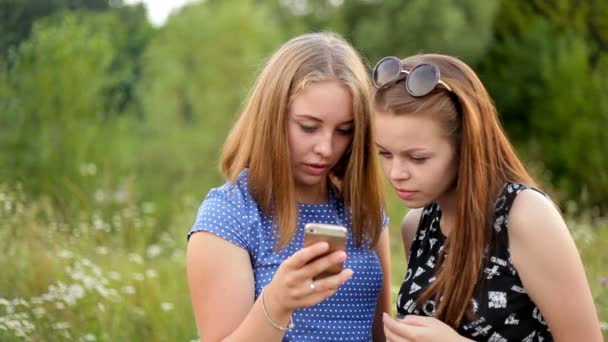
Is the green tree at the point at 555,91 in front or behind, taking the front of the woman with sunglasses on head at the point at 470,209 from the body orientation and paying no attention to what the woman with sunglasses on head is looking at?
behind

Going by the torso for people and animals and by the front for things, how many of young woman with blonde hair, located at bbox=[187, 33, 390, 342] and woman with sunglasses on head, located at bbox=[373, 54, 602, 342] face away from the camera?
0

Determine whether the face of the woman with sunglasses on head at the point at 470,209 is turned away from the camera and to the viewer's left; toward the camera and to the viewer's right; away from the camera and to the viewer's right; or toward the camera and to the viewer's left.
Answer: toward the camera and to the viewer's left

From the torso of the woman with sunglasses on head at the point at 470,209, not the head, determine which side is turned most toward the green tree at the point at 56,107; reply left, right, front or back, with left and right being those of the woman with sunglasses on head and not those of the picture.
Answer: right

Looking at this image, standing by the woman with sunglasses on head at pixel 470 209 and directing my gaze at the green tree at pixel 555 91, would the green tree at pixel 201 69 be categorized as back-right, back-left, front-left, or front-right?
front-left

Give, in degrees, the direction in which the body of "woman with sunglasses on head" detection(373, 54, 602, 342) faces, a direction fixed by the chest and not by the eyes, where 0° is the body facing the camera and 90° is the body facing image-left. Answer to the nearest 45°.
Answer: approximately 45°

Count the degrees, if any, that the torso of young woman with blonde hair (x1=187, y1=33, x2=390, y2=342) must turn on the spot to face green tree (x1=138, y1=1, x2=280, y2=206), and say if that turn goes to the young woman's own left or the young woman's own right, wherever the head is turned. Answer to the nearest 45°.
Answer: approximately 135° to the young woman's own left
